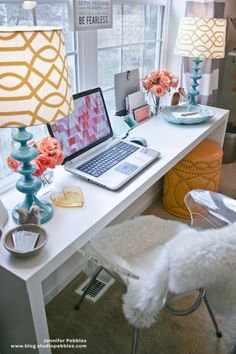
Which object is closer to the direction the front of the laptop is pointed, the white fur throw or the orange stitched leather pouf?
the white fur throw

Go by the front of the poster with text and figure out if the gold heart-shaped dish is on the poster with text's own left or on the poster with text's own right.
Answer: on the poster with text's own right

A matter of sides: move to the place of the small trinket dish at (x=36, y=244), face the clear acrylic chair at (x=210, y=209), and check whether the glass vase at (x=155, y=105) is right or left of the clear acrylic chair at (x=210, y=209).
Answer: left

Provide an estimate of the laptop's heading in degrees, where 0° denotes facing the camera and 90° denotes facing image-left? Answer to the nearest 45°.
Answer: approximately 315°

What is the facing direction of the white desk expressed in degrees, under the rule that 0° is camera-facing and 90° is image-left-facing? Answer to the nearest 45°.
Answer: approximately 315°

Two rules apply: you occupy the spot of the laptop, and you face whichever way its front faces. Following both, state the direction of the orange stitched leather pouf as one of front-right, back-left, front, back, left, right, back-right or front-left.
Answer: left

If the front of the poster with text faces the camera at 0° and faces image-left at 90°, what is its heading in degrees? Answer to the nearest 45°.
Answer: approximately 315°
